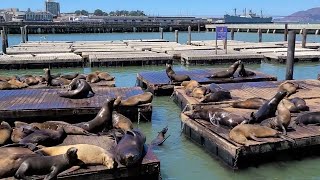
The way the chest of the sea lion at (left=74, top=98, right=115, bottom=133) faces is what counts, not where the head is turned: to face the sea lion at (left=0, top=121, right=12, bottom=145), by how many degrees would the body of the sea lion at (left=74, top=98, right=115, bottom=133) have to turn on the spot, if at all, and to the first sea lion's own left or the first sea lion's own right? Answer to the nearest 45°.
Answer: approximately 135° to the first sea lion's own right

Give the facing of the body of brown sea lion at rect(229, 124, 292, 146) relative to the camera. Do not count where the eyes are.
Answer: to the viewer's left

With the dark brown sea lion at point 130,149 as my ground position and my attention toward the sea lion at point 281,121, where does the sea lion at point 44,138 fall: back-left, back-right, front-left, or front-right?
back-left

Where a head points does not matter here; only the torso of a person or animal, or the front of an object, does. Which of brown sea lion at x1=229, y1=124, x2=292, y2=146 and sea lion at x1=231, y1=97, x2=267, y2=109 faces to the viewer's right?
the sea lion

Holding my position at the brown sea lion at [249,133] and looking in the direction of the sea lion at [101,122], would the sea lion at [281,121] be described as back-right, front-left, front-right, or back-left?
back-right

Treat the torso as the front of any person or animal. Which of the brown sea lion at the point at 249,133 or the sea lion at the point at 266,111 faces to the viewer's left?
the brown sea lion
